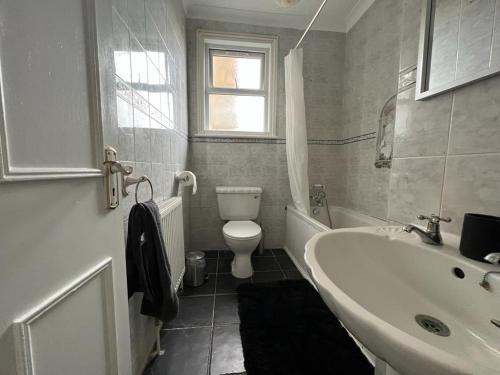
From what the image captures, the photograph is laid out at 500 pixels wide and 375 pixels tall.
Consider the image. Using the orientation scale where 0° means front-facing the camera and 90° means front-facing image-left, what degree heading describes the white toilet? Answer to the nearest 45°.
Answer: approximately 0°

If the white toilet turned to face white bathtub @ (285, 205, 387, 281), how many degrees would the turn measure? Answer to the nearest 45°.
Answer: approximately 90° to its left

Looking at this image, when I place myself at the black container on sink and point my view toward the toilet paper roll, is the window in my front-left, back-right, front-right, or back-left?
front-right

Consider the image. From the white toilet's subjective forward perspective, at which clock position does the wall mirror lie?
The wall mirror is roughly at 11 o'clock from the white toilet.

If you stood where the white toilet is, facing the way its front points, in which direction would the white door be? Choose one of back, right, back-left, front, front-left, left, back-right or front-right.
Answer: front

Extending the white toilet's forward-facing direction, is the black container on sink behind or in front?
in front

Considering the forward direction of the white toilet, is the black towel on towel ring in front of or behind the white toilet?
in front

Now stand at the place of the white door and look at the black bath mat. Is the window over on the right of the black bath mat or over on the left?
left
